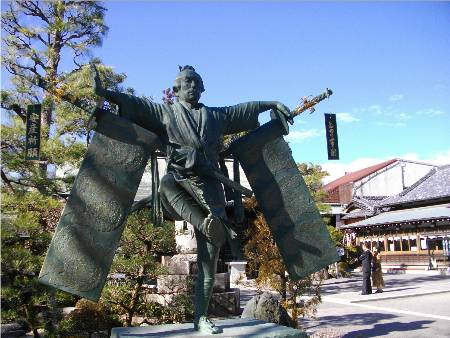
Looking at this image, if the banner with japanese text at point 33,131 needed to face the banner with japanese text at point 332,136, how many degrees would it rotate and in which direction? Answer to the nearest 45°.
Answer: approximately 90° to its left

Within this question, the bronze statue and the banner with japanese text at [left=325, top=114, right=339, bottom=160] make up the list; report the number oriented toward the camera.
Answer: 2

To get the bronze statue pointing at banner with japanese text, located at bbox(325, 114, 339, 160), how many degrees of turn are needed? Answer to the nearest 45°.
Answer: approximately 135° to its left

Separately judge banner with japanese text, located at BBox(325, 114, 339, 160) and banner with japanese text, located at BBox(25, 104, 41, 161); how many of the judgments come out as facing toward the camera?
2

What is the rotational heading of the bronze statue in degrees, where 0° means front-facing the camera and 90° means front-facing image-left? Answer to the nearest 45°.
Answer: approximately 0°

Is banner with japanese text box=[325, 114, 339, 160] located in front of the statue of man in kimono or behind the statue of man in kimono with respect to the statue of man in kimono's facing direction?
behind

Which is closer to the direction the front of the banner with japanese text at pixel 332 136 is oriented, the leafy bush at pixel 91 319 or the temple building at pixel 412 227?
the leafy bush

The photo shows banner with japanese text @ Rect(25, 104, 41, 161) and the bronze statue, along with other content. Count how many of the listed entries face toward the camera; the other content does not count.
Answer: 2

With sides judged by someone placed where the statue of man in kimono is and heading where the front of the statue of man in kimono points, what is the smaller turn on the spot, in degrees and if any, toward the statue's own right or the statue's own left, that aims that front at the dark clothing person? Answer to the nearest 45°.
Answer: approximately 135° to the statue's own left
